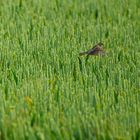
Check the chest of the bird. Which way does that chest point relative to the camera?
to the viewer's right
